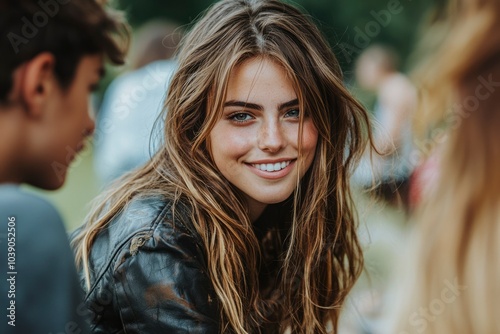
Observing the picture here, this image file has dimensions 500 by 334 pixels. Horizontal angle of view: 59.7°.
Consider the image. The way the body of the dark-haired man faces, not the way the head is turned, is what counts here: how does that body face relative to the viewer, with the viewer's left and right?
facing away from the viewer and to the right of the viewer

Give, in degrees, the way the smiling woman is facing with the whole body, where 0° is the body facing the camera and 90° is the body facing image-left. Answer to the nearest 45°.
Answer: approximately 315°

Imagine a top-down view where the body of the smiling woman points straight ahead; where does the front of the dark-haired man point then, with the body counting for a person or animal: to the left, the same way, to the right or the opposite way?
to the left
